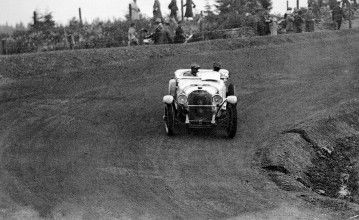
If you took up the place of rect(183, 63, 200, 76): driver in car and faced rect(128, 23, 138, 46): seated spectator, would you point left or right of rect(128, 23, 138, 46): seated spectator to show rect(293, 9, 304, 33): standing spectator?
right

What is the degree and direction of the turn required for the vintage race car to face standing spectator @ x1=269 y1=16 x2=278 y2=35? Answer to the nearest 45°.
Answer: approximately 180°

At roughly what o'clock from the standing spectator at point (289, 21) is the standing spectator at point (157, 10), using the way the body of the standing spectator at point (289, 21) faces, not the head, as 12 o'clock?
the standing spectator at point (157, 10) is roughly at 2 o'clock from the standing spectator at point (289, 21).

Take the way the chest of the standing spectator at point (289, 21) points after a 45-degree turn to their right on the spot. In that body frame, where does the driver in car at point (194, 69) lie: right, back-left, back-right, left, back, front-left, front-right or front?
front-left

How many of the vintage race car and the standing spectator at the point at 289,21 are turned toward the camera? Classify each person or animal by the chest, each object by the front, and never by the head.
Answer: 2

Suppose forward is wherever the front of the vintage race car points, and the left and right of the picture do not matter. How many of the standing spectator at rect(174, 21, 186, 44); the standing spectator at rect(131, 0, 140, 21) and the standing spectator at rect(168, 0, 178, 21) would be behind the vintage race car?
3

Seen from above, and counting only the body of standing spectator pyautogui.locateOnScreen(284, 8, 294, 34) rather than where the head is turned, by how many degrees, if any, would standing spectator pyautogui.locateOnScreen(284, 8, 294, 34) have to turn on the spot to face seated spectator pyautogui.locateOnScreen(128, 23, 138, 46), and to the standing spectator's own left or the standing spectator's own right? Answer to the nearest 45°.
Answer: approximately 45° to the standing spectator's own right

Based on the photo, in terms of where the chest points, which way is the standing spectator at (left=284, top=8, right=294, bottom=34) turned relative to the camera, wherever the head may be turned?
toward the camera

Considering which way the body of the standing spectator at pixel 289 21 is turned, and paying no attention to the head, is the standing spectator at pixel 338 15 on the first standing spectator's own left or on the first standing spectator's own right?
on the first standing spectator's own left

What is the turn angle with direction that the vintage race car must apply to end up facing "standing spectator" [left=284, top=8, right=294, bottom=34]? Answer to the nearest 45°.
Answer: approximately 180°

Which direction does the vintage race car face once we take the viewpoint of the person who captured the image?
facing the viewer
